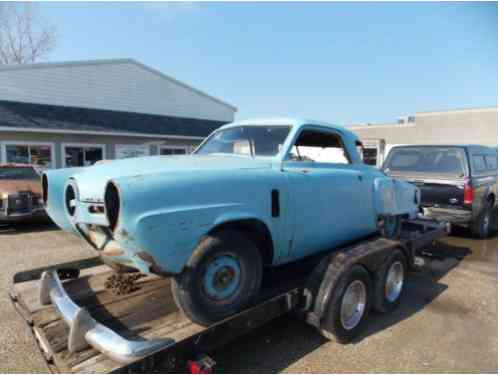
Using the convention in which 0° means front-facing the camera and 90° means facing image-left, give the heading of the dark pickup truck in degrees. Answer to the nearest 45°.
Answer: approximately 225°

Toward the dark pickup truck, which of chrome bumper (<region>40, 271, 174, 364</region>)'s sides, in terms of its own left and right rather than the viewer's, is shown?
back

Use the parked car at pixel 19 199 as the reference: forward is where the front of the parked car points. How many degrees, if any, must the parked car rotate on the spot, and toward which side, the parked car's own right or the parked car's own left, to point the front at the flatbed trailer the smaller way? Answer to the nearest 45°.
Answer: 0° — it already faces it

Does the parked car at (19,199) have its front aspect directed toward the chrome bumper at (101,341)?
yes

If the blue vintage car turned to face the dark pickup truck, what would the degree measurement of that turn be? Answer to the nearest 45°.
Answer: approximately 180°

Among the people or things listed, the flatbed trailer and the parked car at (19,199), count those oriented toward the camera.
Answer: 1

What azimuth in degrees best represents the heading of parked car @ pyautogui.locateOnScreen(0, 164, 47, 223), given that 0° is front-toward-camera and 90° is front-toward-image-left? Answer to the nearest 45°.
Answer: approximately 0°
